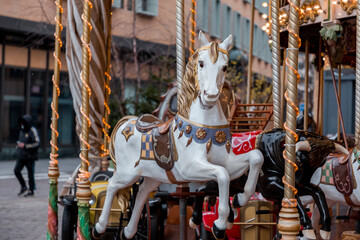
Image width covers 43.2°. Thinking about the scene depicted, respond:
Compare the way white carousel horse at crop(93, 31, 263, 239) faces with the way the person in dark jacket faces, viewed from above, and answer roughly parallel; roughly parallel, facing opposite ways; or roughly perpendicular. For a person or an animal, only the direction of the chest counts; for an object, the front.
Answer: roughly perpendicular

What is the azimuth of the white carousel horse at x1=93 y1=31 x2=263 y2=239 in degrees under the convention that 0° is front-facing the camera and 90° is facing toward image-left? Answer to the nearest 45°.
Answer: approximately 315°

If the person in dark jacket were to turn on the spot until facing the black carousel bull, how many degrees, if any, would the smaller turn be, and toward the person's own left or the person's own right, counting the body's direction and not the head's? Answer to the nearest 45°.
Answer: approximately 45° to the person's own left

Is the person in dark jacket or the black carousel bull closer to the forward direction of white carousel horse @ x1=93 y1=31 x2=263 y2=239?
the black carousel bull

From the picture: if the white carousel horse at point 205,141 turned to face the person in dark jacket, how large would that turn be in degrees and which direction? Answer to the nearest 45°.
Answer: approximately 180°

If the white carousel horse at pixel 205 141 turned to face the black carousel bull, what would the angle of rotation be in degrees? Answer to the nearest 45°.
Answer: approximately 45° to its left

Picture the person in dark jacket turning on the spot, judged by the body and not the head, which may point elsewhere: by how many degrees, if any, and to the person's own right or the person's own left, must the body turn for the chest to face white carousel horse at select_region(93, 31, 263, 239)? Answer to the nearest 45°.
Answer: approximately 45° to the person's own left

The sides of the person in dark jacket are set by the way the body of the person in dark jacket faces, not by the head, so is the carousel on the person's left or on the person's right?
on the person's left
